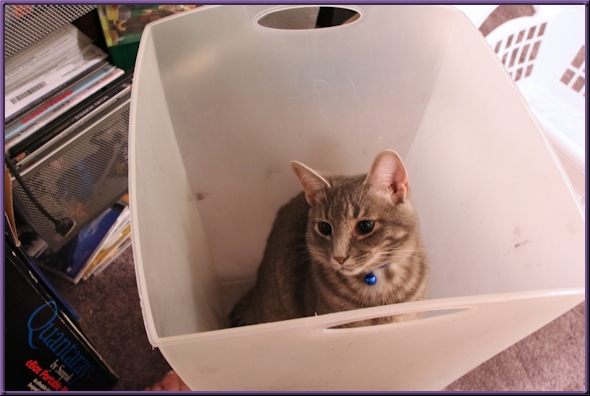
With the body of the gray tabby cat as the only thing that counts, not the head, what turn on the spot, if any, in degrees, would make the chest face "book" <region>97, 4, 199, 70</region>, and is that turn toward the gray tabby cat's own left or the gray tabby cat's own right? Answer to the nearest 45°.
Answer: approximately 180°

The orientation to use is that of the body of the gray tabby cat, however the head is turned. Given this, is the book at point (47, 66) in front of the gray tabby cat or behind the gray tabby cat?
behind

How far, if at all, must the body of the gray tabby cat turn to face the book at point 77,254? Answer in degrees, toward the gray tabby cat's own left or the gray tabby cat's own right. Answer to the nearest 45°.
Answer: approximately 135° to the gray tabby cat's own right

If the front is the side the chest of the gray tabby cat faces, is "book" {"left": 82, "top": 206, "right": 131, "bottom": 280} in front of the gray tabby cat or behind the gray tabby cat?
behind

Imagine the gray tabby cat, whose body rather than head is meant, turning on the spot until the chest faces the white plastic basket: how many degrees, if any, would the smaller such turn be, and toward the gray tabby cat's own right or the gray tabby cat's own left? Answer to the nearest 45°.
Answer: approximately 90° to the gray tabby cat's own left

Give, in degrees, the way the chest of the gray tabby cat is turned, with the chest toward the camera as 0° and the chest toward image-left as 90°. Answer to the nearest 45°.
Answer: approximately 315°

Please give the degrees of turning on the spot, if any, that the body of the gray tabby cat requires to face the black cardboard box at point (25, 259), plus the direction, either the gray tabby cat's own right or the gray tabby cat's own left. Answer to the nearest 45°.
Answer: approximately 135° to the gray tabby cat's own right
